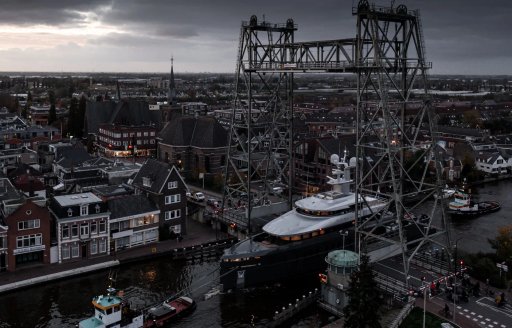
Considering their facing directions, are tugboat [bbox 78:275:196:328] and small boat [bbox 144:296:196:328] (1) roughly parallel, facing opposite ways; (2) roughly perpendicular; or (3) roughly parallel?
roughly parallel

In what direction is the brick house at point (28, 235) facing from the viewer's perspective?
toward the camera

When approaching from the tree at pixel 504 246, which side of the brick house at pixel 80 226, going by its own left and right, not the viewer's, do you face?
left

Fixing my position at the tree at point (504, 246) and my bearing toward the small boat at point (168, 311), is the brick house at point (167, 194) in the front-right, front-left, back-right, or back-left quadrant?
front-right

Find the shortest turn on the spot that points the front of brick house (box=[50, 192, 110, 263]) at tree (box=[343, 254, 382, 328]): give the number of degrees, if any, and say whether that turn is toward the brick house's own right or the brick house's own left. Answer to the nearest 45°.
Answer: approximately 45° to the brick house's own left

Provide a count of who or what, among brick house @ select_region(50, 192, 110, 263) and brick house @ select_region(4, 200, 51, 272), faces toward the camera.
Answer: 2

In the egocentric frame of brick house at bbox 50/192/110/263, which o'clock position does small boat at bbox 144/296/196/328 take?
The small boat is roughly at 11 o'clock from the brick house.

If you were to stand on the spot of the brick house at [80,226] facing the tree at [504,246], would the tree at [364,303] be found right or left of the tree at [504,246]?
right

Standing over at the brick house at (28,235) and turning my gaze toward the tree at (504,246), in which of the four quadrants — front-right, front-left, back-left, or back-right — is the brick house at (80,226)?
front-left

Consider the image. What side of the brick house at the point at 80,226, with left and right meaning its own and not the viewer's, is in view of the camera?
front
